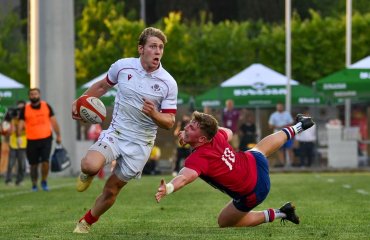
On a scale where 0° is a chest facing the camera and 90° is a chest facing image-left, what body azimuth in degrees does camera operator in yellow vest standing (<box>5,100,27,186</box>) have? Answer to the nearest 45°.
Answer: approximately 45°

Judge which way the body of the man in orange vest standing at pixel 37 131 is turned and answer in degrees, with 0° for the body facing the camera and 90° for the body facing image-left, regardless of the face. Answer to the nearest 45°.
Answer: approximately 0°

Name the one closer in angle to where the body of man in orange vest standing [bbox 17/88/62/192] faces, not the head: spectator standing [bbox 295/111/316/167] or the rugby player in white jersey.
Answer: the rugby player in white jersey

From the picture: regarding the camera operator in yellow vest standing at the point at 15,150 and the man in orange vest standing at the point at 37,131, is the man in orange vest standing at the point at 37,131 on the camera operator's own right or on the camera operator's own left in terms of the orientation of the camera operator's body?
on the camera operator's own left
